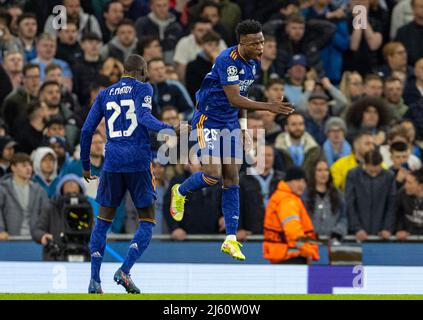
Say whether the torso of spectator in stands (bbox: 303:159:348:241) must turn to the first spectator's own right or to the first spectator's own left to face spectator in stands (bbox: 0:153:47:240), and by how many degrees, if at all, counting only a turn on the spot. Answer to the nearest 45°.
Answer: approximately 90° to the first spectator's own right

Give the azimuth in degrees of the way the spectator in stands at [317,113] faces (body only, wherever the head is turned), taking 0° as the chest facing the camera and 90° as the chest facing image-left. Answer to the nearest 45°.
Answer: approximately 0°

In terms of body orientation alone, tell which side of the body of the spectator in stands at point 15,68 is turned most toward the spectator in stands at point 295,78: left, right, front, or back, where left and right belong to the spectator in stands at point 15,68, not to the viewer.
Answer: left

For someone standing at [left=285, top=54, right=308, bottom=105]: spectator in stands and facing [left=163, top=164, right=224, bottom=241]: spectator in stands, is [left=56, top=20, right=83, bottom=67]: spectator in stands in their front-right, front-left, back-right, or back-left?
front-right

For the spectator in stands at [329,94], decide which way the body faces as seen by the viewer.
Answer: toward the camera

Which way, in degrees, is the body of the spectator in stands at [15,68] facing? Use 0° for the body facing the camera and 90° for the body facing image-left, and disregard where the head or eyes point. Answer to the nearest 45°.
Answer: approximately 0°

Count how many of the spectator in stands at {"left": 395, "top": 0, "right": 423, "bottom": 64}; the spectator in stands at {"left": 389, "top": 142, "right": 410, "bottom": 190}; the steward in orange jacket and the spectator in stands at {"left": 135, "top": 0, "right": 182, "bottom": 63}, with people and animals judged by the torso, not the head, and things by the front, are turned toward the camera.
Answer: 3

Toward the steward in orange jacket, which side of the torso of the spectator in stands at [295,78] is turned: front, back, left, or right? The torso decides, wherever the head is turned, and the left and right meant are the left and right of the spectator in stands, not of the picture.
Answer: front

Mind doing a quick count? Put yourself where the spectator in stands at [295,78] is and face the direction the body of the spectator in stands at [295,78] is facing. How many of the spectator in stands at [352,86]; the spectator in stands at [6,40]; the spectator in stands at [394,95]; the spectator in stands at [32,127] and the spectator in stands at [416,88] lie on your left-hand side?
3

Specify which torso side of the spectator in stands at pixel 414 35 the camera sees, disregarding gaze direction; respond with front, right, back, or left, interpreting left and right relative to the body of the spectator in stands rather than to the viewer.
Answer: front
